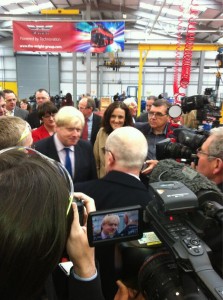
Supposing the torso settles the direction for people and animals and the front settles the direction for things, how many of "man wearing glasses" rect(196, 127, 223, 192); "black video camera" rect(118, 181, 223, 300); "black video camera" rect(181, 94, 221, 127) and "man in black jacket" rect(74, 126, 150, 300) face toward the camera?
0

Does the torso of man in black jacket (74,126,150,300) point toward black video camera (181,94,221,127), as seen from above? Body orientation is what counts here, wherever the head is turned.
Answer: no

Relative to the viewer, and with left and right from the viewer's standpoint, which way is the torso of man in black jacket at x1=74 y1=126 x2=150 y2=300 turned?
facing away from the viewer and to the left of the viewer

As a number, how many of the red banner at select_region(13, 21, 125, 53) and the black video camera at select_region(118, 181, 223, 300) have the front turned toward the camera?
1

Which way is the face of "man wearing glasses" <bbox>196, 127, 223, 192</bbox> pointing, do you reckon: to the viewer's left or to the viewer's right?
to the viewer's left

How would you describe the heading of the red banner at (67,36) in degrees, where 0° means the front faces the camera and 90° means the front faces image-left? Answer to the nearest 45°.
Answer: approximately 0°

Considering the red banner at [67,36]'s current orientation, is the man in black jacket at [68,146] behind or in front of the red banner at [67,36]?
in front

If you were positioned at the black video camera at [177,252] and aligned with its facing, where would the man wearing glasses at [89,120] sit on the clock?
The man wearing glasses is roughly at 1 o'clock from the black video camera.

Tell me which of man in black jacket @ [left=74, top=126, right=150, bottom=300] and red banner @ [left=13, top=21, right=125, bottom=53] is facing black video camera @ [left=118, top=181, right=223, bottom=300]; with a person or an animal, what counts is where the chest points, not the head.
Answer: the red banner

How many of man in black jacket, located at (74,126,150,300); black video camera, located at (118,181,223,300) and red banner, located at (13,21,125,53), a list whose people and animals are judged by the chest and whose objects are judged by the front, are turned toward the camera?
1

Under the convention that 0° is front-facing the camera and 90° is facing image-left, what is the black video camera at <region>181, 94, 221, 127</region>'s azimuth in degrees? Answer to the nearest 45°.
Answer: approximately 90°

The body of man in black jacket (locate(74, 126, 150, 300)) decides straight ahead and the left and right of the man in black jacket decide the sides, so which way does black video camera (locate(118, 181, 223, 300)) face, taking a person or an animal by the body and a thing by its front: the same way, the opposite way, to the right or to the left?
the same way

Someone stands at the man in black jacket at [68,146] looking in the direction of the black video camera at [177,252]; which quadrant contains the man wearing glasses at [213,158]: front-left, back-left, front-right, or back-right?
front-left

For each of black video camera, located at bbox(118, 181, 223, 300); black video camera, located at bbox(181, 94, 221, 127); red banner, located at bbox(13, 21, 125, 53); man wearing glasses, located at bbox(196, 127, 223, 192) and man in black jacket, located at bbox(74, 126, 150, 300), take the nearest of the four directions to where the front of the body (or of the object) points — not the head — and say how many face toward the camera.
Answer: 1

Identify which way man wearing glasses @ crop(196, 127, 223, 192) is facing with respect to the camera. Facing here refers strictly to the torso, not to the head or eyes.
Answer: to the viewer's left

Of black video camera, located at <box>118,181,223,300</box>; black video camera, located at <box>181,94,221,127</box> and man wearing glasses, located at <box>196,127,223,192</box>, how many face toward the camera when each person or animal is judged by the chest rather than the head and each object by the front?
0

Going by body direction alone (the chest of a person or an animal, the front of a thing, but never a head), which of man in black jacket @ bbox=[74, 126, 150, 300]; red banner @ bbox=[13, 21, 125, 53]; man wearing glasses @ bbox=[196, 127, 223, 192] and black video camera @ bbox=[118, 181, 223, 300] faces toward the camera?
the red banner

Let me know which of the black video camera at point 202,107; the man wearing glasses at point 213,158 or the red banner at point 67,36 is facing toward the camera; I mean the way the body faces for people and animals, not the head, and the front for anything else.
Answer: the red banner

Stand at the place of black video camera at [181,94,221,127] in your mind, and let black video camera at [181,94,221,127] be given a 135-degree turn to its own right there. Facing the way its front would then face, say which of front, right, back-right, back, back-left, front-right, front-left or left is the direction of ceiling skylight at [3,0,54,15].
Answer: left

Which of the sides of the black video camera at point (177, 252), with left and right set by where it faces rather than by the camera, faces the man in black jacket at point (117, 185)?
front
